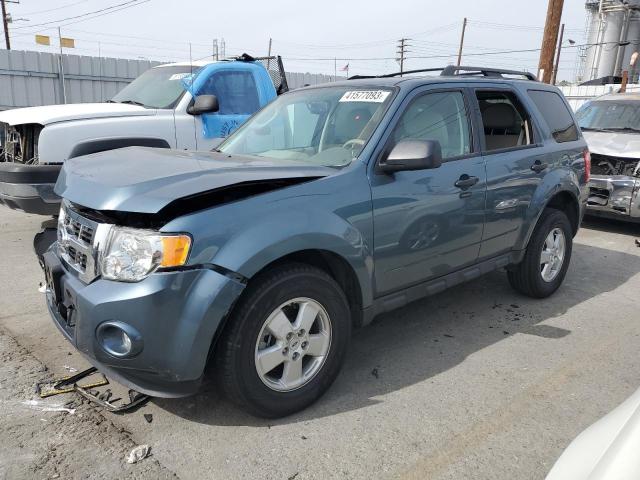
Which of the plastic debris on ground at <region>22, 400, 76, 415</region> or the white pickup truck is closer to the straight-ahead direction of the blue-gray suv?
the plastic debris on ground

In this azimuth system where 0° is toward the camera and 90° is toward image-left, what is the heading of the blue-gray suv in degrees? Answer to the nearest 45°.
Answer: approximately 45°

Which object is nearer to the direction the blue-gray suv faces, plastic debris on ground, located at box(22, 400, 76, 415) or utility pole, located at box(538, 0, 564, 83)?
the plastic debris on ground

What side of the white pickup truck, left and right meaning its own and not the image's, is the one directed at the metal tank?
back

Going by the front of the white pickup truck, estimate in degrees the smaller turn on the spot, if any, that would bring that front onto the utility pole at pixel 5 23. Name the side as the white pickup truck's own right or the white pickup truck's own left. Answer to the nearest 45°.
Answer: approximately 135° to the white pickup truck's own right

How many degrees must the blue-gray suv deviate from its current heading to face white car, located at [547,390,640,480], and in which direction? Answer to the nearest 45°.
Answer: approximately 90° to its left

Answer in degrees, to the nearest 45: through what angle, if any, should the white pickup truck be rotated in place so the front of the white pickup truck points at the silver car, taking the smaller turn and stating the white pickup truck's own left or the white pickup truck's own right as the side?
approximately 135° to the white pickup truck's own left

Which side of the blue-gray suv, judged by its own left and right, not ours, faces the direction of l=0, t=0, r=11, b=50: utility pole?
right

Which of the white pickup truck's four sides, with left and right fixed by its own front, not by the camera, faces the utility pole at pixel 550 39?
back
